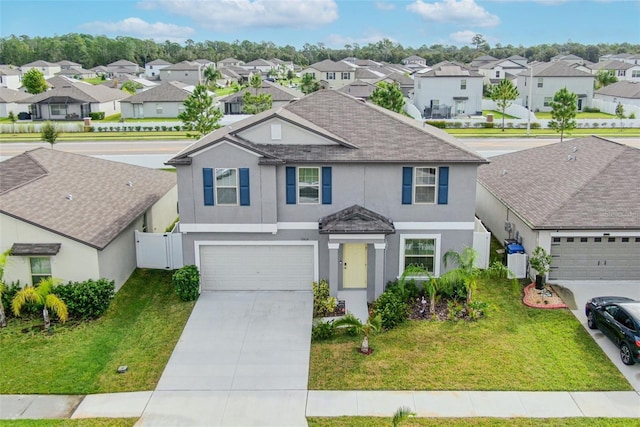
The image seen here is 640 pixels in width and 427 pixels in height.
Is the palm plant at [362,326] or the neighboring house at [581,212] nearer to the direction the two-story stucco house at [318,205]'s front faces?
the palm plant

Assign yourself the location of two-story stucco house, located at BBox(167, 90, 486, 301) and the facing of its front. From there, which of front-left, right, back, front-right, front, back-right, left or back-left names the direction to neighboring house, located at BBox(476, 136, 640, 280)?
left

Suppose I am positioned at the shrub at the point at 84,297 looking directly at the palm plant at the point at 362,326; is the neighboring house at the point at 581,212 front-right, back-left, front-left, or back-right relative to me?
front-left

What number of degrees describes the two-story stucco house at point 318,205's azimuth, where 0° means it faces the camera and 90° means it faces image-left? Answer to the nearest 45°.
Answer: approximately 0°

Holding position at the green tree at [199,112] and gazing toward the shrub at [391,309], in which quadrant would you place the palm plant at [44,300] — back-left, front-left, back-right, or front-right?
front-right

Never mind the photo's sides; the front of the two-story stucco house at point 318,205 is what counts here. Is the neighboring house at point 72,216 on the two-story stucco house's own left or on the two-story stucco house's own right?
on the two-story stucco house's own right

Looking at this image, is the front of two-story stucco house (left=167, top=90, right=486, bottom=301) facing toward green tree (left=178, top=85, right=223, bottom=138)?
no

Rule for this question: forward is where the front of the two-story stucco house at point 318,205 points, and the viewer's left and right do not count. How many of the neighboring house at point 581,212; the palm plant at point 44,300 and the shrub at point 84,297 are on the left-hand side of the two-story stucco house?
1

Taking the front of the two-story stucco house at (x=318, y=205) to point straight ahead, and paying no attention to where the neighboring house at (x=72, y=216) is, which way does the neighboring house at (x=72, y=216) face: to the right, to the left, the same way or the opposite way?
the same way

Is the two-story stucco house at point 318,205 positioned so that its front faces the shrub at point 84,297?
no

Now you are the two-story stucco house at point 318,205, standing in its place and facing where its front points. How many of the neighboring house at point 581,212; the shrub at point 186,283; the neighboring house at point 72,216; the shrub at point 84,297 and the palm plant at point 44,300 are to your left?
1

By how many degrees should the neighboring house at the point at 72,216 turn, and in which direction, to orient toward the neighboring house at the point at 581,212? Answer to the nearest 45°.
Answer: approximately 135° to its left

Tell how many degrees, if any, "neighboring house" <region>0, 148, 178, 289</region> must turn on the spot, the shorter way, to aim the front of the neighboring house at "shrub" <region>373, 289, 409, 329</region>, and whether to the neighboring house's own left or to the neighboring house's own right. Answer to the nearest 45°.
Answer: approximately 90° to the neighboring house's own left

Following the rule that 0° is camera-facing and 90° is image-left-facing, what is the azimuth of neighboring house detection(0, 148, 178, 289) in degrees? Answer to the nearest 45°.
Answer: approximately 45°

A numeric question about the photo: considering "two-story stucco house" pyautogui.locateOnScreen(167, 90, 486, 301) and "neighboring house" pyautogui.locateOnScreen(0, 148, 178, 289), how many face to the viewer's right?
0

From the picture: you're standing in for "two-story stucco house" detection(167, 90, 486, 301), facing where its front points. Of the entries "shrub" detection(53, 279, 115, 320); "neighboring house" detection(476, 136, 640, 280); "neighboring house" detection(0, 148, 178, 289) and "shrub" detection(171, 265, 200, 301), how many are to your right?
3
